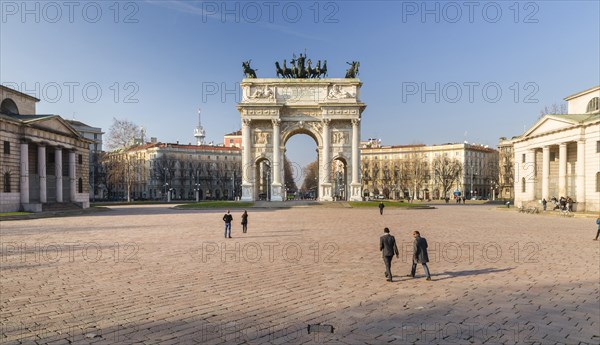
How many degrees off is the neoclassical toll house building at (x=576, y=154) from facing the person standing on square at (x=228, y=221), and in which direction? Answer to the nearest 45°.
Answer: approximately 45° to its left

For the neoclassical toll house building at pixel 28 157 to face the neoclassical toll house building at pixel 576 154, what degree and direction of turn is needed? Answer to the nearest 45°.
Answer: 0° — it already faces it

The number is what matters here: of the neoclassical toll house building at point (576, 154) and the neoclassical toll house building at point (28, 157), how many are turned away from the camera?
0

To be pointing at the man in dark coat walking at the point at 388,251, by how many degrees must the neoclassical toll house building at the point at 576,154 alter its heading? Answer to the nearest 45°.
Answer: approximately 45° to its left

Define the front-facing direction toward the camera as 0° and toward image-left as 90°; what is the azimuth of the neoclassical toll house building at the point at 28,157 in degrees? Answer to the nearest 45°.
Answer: approximately 315°

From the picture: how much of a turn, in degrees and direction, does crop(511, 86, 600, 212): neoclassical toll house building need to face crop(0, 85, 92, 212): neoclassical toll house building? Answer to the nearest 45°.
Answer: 0° — it already faces it

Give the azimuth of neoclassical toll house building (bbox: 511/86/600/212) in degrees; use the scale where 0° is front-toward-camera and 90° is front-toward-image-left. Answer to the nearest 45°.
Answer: approximately 45°

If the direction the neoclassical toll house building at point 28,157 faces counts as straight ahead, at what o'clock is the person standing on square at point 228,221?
The person standing on square is roughly at 1 o'clock from the neoclassical toll house building.
